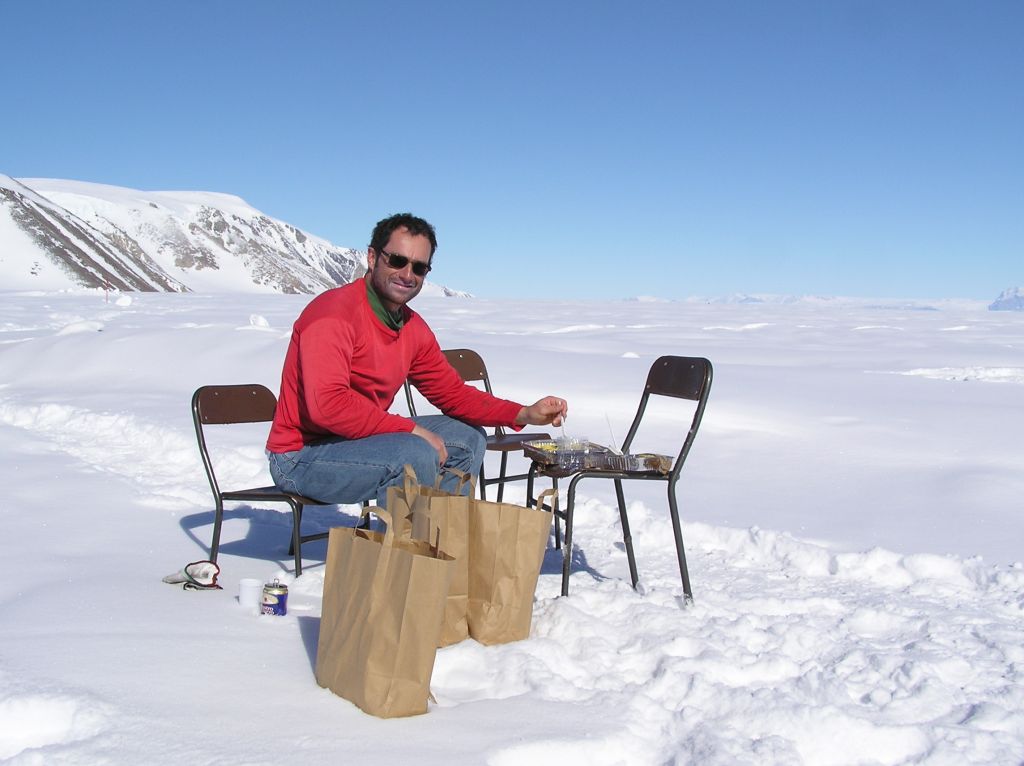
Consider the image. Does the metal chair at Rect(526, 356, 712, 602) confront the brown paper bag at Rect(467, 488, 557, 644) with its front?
yes

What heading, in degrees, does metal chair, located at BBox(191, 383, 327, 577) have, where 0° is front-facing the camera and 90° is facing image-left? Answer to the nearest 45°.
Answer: approximately 315°

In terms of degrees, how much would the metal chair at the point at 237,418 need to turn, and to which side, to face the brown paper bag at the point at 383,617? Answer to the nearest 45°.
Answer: approximately 45° to its right

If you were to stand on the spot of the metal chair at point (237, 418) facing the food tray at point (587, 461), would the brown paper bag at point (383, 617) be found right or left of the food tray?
right

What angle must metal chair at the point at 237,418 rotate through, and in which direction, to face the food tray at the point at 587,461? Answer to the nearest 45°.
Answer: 0° — it already faces it

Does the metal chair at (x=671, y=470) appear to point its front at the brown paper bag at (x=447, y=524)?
yes
